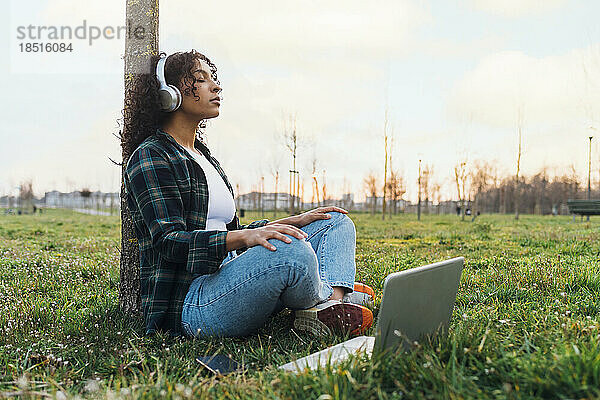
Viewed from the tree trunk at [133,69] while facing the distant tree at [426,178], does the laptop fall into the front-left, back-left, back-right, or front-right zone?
back-right

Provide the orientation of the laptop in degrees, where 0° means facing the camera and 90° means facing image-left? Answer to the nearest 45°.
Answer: approximately 135°

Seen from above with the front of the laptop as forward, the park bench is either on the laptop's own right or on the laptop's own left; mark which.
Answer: on the laptop's own right

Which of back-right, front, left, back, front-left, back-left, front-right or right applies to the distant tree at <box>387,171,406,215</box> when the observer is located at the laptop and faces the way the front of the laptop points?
front-right

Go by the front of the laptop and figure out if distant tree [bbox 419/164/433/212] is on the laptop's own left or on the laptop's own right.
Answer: on the laptop's own right

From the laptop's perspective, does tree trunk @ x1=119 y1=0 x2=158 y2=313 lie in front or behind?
in front
